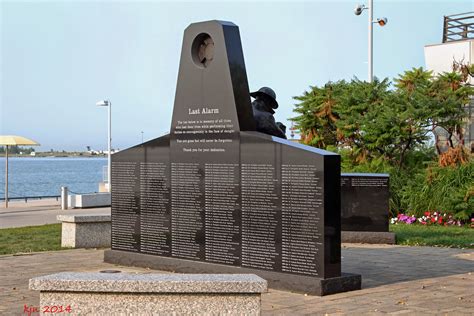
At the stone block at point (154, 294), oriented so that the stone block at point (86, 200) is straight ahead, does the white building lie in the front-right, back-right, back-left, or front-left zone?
front-right

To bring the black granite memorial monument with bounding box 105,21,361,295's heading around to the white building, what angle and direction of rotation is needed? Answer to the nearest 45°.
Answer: approximately 180°

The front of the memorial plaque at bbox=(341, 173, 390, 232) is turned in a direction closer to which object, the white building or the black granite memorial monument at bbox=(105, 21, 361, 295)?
the black granite memorial monument

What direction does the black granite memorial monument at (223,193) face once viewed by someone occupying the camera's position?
facing the viewer and to the left of the viewer

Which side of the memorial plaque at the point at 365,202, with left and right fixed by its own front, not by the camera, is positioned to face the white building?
back

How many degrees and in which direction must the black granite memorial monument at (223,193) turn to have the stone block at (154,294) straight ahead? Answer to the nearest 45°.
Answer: approximately 45° to its left

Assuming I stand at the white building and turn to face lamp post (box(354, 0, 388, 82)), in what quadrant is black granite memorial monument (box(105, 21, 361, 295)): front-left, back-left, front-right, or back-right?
front-left

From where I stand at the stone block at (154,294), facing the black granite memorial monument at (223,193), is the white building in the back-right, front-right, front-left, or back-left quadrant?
front-right

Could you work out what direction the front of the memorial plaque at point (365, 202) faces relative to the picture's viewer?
facing the viewer

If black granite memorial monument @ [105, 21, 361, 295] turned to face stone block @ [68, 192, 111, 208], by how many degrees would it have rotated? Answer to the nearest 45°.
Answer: approximately 135° to its right

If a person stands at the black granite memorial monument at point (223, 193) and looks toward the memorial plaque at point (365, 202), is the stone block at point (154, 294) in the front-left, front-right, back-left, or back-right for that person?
back-right

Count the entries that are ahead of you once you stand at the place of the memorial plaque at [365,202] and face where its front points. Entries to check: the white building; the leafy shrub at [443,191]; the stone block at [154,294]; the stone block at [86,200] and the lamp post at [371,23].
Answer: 1

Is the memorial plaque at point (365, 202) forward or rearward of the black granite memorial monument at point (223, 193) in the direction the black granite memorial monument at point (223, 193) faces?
rearward

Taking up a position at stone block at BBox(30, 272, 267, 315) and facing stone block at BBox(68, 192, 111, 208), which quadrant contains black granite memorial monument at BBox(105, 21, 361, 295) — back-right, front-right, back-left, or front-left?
front-right

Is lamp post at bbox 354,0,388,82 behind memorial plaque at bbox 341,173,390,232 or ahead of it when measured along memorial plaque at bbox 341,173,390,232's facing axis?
behind

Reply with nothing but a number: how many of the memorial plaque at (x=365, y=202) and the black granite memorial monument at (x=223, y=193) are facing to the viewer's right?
0
